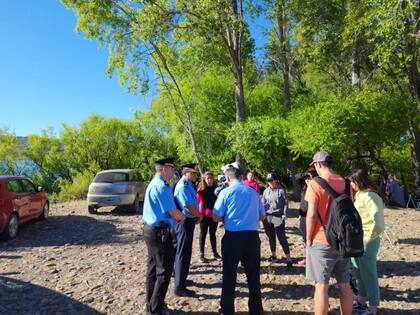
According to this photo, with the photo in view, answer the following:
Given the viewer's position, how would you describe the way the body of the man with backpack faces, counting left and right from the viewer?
facing away from the viewer and to the left of the viewer

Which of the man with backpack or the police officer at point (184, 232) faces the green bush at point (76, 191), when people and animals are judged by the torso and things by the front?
the man with backpack

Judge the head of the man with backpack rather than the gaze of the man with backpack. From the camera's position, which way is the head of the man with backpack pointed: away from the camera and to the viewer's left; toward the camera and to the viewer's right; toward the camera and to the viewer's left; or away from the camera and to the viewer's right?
away from the camera and to the viewer's left

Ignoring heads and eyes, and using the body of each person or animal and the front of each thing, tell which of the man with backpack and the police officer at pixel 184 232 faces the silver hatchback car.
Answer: the man with backpack

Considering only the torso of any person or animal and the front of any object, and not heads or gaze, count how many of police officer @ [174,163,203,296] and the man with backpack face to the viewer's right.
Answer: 1

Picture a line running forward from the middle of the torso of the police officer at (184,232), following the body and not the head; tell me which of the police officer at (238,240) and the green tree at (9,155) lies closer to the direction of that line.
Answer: the police officer

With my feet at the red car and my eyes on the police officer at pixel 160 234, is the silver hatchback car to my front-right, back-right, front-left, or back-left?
back-left

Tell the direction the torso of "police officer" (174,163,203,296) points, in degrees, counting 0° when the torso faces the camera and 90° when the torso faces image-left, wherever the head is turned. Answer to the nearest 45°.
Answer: approximately 270°

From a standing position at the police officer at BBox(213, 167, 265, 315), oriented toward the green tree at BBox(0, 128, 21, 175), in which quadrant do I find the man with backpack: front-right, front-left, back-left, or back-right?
back-right
